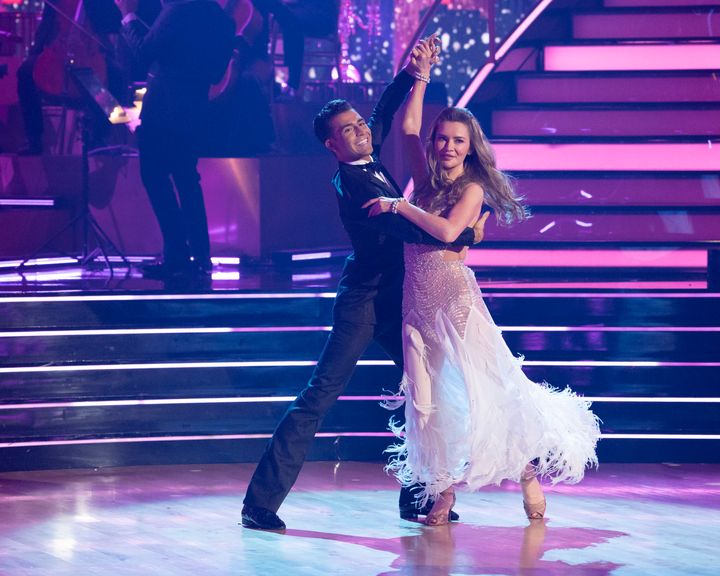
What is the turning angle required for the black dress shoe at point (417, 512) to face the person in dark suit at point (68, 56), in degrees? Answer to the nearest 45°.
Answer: approximately 135° to its left

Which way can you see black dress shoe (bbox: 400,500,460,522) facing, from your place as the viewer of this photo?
facing to the right of the viewer

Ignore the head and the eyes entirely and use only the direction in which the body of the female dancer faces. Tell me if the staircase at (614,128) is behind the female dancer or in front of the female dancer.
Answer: behind

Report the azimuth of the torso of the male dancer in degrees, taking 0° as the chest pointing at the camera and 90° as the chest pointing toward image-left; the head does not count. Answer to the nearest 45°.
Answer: approximately 315°

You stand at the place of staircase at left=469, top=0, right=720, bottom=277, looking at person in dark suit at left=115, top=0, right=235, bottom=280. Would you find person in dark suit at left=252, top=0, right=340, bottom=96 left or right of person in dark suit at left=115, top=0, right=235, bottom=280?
right

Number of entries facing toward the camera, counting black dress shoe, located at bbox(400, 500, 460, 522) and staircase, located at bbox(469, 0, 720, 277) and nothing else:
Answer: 1

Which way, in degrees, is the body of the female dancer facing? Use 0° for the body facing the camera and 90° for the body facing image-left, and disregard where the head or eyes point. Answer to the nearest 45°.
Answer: approximately 45°

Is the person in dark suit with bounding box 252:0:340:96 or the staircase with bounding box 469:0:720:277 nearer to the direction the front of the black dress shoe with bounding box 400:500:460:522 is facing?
the staircase

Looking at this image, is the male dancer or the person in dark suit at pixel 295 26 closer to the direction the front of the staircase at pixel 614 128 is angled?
the male dancer
